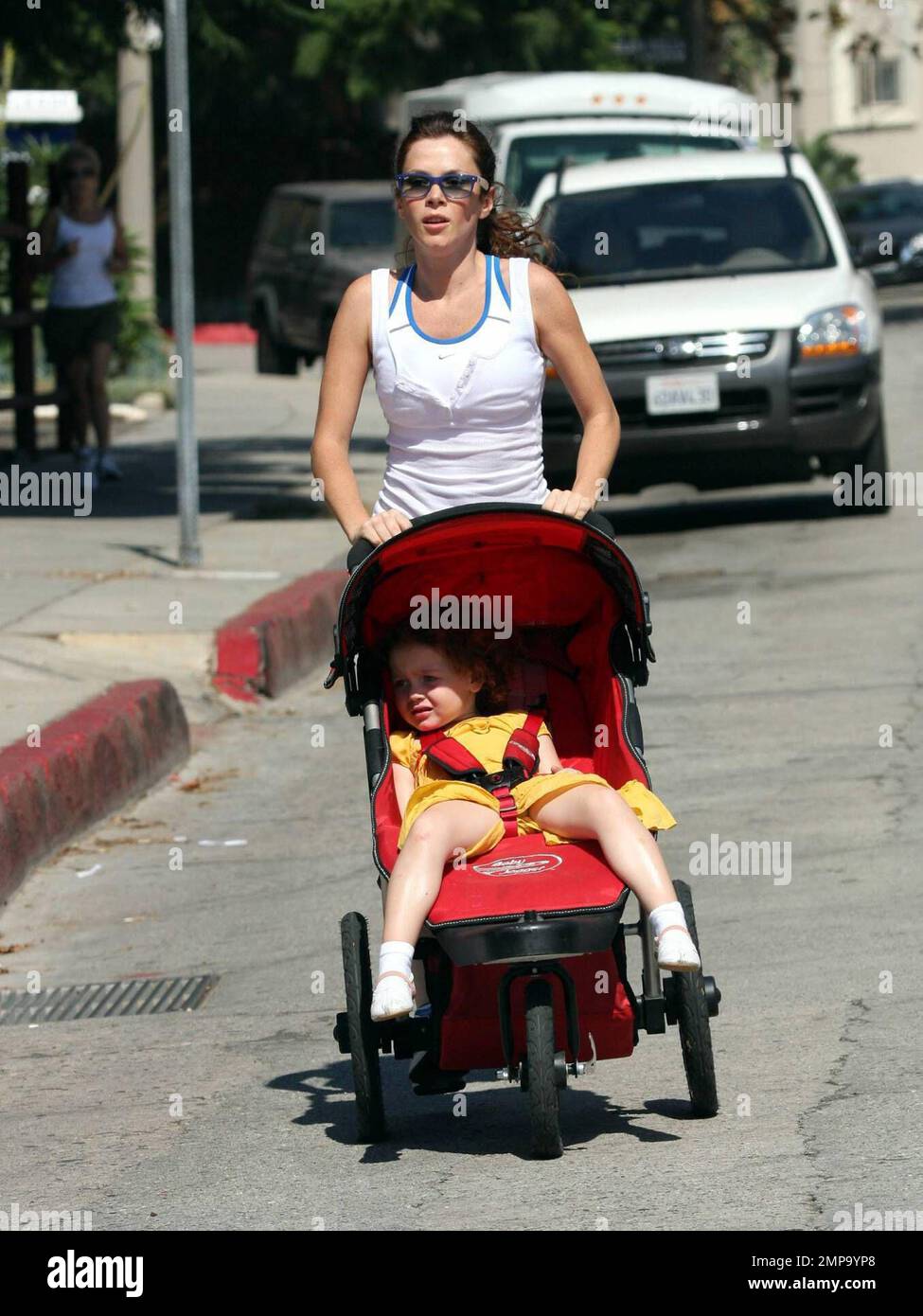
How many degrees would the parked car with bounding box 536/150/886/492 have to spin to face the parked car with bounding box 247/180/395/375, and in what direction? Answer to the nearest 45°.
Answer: approximately 180°

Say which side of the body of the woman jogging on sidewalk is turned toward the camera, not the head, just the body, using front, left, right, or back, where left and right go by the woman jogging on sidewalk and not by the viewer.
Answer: front

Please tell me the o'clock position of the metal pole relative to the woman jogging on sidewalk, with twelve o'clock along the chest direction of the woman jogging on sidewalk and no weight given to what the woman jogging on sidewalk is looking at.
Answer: The metal pole is roughly at 12 o'clock from the woman jogging on sidewalk.

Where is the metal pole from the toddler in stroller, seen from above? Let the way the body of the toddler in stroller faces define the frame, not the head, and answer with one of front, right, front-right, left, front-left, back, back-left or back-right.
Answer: back

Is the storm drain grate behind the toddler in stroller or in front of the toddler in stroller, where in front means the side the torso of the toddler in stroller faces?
behind

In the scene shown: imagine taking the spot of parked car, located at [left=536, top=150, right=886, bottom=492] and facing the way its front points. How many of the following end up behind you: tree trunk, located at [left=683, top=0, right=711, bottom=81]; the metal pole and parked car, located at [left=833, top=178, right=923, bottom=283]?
2

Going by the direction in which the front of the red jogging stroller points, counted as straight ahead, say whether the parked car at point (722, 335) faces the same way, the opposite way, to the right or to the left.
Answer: the same way

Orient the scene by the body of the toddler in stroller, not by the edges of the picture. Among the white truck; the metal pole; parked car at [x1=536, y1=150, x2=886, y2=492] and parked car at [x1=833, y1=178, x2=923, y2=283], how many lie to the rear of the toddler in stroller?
4

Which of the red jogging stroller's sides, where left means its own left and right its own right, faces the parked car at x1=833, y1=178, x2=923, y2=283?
back

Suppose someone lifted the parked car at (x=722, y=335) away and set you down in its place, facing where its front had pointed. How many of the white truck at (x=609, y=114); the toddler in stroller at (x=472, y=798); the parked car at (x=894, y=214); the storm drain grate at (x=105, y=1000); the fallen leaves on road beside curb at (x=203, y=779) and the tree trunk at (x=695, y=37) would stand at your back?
3

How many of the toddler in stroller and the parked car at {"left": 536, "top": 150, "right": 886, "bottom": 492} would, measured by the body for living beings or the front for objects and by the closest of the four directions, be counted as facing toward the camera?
2

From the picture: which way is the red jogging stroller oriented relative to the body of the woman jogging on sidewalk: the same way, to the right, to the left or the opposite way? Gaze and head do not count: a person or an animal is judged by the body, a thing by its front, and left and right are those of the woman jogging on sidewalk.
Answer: the same way

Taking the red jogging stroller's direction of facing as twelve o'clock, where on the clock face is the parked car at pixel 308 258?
The parked car is roughly at 6 o'clock from the red jogging stroller.

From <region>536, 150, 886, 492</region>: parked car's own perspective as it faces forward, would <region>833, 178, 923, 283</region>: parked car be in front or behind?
behind

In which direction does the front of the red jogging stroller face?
toward the camera

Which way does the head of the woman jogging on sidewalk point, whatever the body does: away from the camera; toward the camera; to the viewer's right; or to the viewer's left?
toward the camera

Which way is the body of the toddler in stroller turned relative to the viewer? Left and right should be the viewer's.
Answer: facing the viewer

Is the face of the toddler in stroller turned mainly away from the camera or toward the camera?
toward the camera
